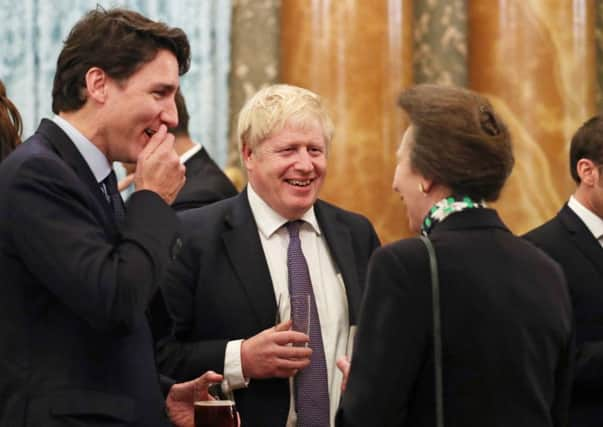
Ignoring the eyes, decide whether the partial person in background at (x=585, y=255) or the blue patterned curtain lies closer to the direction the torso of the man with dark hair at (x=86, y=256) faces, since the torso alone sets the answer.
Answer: the partial person in background

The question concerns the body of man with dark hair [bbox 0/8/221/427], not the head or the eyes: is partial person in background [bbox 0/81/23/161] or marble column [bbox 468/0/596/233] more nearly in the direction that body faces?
the marble column

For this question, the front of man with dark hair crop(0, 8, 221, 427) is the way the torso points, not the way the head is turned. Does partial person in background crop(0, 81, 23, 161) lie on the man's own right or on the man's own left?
on the man's own left

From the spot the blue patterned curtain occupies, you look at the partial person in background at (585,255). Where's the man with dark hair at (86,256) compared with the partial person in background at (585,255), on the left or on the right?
right

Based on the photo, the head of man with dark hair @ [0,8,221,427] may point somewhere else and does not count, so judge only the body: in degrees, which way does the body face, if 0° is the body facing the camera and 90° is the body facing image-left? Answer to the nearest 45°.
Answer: approximately 270°
